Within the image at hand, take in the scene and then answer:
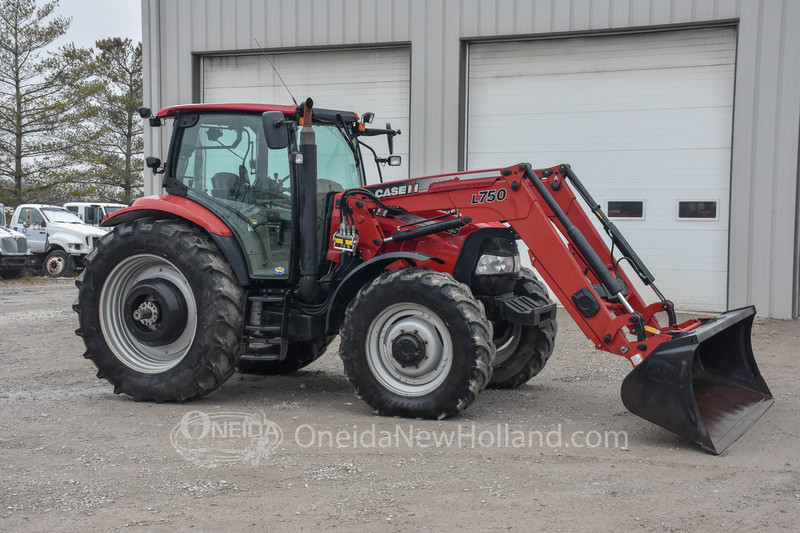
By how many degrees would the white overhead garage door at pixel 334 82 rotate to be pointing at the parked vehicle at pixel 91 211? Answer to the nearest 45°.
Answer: approximately 135° to its right

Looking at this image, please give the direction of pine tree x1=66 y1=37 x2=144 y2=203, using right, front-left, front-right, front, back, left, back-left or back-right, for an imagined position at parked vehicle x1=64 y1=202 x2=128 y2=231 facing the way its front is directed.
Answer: back-left

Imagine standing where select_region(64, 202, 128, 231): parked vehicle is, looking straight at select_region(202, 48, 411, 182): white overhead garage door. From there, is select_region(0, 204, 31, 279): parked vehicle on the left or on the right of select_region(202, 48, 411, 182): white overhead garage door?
right

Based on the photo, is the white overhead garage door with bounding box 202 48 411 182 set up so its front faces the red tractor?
yes

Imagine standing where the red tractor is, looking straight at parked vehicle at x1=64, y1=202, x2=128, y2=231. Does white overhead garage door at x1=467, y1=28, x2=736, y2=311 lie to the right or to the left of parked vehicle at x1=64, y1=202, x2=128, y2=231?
right

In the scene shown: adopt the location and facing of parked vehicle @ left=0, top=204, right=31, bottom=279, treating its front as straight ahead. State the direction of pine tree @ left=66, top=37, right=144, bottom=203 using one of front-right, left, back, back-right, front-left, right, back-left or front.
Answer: back-left

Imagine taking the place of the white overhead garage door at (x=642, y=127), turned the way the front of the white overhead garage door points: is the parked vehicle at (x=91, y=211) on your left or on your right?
on your right
